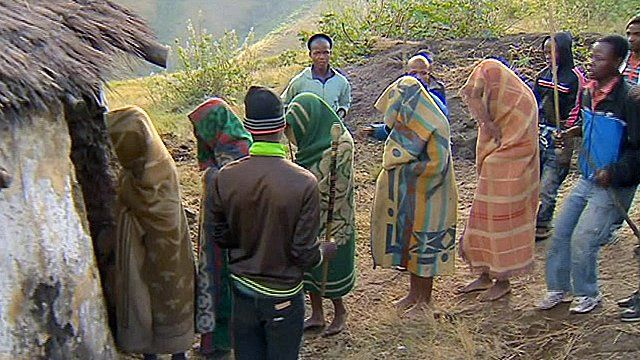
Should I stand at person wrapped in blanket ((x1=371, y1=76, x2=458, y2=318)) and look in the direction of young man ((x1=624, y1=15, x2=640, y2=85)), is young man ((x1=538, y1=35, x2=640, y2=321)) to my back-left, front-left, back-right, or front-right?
front-right

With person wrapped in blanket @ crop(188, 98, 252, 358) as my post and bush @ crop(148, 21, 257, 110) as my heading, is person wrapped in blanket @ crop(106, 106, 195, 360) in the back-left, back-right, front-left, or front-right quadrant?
back-left

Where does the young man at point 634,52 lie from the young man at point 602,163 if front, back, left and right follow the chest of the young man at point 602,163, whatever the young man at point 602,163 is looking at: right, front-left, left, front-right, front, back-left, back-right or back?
back-right

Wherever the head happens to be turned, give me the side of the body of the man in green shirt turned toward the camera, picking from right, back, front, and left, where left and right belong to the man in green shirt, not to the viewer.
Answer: front

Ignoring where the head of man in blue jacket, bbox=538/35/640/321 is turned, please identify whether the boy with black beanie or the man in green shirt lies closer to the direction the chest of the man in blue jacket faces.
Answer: the boy with black beanie

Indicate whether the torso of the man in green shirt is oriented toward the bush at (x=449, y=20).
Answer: no

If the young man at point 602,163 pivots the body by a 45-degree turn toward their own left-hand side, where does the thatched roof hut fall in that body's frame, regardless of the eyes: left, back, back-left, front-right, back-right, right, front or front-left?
front-right

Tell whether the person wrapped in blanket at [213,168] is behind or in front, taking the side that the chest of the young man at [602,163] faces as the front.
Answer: in front

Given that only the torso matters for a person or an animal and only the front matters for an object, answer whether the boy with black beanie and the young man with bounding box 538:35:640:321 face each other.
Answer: no

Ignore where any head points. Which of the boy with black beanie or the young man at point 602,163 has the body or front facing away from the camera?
the boy with black beanie

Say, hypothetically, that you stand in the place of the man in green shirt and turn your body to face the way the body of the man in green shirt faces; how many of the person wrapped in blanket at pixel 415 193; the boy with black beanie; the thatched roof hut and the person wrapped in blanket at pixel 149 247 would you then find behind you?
0

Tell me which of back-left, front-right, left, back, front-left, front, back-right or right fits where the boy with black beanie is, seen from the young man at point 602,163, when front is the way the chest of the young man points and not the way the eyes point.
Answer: front

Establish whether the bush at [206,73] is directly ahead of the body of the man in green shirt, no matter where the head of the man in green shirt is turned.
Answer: no

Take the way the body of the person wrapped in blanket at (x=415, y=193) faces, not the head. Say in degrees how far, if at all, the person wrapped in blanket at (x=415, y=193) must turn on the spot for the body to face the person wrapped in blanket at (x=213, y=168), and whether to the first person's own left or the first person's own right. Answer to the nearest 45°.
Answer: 0° — they already face them

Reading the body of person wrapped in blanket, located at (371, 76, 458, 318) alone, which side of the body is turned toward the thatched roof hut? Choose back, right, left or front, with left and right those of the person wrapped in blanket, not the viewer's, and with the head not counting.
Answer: front

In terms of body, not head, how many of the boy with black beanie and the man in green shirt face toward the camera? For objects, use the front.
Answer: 1

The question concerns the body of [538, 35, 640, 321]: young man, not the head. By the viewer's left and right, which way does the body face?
facing the viewer and to the left of the viewer

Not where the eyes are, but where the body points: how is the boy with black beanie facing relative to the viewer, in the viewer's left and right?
facing away from the viewer

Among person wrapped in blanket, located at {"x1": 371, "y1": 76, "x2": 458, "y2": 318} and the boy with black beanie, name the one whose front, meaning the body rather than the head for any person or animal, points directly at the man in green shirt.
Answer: the boy with black beanie
